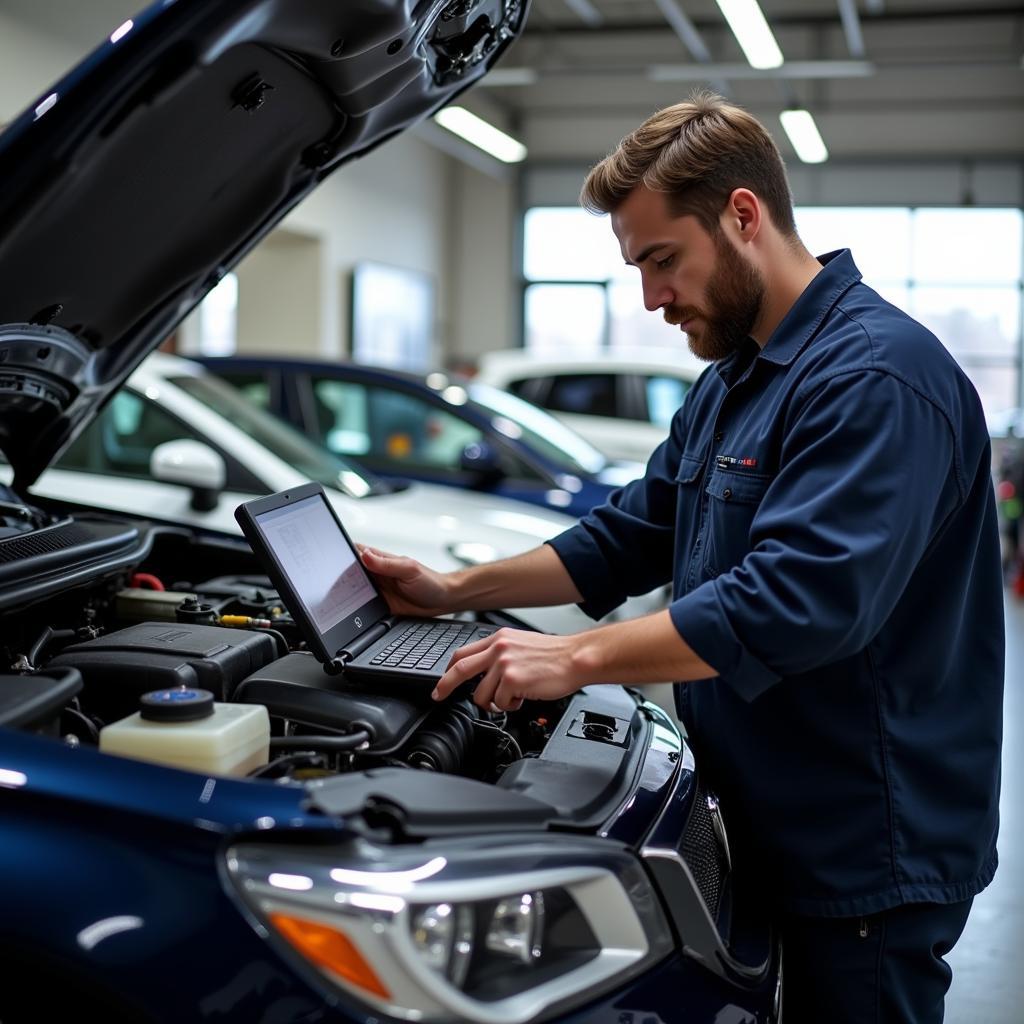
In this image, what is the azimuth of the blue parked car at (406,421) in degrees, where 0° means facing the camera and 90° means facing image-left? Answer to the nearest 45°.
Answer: approximately 315°

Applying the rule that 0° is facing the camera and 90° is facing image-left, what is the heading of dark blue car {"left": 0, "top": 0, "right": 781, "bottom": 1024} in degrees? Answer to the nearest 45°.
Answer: approximately 315°

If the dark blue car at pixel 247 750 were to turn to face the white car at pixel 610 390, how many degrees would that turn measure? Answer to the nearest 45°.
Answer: approximately 135° to its left

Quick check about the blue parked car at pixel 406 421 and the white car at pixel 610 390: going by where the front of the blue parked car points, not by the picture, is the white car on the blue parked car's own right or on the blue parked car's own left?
on the blue parked car's own left

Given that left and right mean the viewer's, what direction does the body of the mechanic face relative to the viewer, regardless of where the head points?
facing to the left of the viewer

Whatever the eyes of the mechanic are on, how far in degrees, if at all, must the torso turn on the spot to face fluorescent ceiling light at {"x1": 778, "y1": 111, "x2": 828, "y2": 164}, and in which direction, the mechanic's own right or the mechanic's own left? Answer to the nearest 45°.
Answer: approximately 90° to the mechanic's own right

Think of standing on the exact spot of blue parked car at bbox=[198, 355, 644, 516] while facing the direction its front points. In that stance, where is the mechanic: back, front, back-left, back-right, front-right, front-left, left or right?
front-right

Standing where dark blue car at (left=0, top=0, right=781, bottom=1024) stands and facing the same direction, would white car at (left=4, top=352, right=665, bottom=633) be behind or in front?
behind

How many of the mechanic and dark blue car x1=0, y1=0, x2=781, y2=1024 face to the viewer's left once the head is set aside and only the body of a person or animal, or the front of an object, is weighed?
1

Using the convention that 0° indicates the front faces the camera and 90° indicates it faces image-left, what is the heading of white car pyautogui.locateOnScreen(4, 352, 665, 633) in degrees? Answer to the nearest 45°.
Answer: approximately 315°

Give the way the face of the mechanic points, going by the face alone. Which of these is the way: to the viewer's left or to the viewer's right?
to the viewer's left
